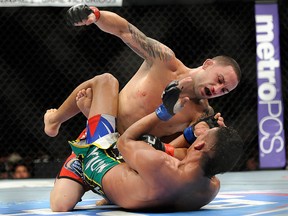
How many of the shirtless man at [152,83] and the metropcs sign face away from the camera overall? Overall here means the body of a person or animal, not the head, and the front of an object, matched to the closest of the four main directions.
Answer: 0

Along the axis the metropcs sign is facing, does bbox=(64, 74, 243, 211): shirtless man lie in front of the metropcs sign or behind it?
in front

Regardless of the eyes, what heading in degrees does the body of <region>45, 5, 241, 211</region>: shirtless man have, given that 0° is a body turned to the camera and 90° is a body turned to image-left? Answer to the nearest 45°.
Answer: approximately 315°

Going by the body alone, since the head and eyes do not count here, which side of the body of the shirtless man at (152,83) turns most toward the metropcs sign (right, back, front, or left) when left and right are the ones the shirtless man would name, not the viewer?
left
